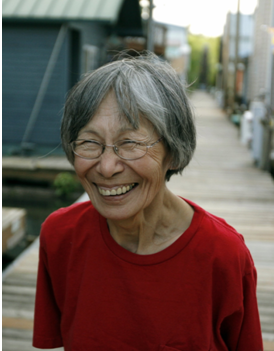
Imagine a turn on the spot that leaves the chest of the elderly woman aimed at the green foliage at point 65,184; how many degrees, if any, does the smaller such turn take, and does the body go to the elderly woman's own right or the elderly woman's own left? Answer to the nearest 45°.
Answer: approximately 180°

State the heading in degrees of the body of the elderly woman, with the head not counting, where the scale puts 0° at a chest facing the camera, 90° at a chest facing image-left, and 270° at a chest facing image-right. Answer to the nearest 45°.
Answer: approximately 0°

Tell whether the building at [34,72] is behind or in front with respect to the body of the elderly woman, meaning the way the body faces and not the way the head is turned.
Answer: behind

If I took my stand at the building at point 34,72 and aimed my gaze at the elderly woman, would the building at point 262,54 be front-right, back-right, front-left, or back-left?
back-left

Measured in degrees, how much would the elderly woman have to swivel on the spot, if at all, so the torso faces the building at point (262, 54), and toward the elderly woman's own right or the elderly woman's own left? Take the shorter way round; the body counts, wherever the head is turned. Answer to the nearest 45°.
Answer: approximately 180°
